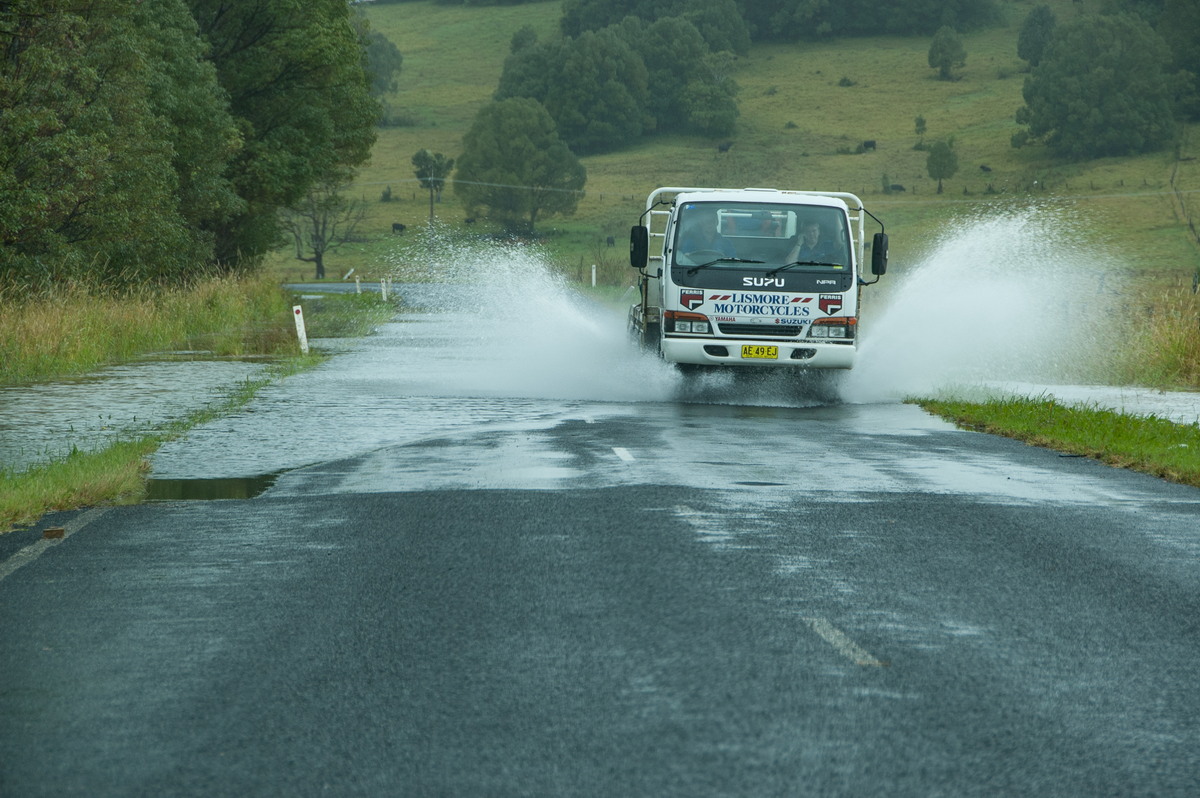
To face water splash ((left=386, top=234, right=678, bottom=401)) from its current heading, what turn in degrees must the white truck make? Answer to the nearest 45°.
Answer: approximately 135° to its right

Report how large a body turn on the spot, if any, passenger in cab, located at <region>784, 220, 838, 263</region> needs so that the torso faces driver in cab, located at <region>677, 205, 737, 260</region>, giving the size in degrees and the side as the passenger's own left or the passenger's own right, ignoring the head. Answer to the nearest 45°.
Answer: approximately 90° to the passenger's own right

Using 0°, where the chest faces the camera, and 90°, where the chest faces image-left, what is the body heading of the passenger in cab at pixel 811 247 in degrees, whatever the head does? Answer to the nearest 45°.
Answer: approximately 0°

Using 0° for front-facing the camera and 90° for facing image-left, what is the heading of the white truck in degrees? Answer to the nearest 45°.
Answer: approximately 0°
